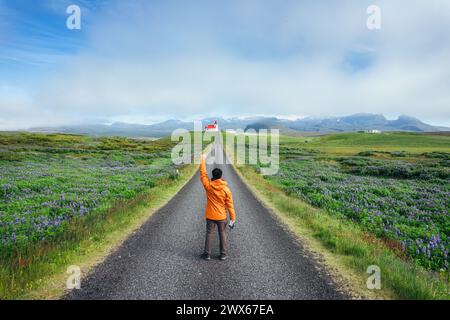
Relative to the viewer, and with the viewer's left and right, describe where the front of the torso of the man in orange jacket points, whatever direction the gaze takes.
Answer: facing away from the viewer
